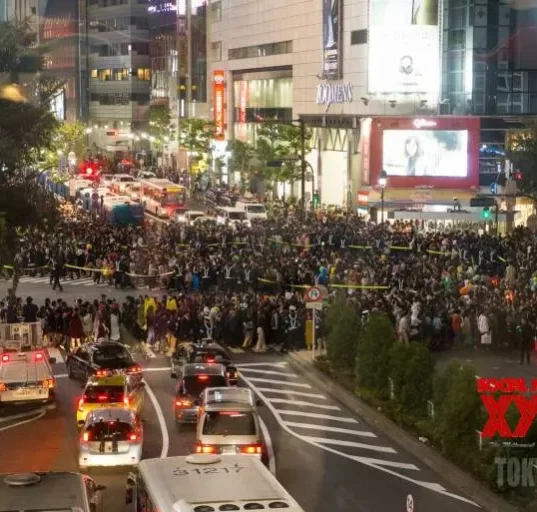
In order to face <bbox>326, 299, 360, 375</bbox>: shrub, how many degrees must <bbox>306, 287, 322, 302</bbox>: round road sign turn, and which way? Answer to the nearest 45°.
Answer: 0° — it already faces it

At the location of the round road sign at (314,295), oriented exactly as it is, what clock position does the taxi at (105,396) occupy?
The taxi is roughly at 1 o'clock from the round road sign.

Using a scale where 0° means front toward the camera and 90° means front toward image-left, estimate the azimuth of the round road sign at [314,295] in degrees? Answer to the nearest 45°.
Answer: approximately 0°

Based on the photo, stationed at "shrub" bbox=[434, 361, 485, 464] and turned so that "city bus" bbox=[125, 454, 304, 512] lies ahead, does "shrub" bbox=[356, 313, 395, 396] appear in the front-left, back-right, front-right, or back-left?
back-right

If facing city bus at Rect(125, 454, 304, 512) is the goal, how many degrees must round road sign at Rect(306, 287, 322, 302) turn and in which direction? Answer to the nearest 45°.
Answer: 0° — it already faces it

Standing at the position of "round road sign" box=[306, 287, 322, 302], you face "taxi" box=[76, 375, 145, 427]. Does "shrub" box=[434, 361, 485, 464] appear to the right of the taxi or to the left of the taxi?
left

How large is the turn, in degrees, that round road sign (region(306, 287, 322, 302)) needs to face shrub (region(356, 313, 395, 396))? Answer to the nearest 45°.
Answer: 0° — it already faces it
